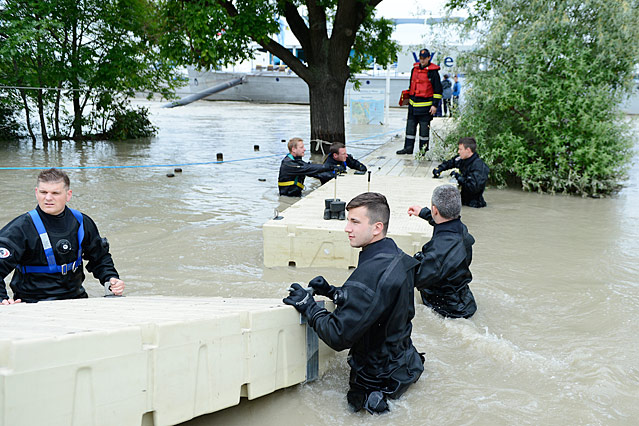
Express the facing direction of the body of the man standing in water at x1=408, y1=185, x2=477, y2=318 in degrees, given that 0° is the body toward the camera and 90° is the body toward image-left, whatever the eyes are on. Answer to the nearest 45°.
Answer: approximately 135°

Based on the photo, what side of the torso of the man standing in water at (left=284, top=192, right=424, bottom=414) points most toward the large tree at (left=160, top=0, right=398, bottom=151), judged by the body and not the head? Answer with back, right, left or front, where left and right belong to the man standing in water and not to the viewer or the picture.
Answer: right

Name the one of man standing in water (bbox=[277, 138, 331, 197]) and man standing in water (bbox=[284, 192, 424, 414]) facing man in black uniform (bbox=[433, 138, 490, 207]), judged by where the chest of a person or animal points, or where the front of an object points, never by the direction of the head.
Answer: man standing in water (bbox=[277, 138, 331, 197])

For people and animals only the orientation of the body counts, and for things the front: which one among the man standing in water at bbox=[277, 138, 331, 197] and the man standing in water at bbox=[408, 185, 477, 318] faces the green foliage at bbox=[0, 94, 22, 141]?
the man standing in water at bbox=[408, 185, 477, 318]

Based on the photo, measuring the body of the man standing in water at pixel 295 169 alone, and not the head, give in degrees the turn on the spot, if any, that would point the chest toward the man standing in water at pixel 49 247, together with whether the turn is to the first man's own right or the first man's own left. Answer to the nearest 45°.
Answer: approximately 90° to the first man's own right

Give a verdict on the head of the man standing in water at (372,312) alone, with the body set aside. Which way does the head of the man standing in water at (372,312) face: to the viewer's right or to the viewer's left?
to the viewer's left

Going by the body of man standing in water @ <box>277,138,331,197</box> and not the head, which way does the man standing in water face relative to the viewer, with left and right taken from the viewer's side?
facing to the right of the viewer

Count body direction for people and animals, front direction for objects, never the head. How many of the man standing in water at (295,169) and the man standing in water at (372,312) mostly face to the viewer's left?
1

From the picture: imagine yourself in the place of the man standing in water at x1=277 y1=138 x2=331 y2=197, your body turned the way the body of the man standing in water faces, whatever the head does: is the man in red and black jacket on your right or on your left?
on your left

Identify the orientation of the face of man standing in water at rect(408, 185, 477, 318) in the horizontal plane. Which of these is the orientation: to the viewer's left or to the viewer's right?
to the viewer's left

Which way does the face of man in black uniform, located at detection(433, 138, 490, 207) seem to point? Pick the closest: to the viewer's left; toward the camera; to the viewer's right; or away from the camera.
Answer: to the viewer's left

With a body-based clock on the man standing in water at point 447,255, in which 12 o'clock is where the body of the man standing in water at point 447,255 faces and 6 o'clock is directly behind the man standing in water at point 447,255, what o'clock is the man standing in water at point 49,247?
the man standing in water at point 49,247 is roughly at 10 o'clock from the man standing in water at point 447,255.
